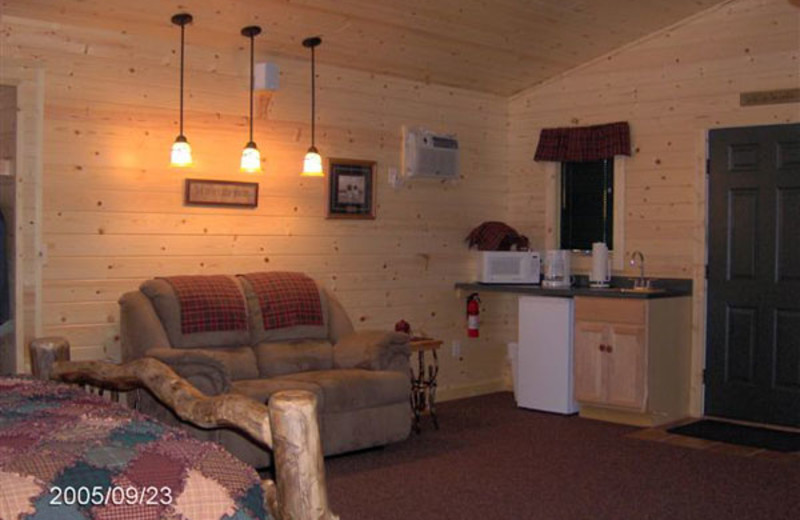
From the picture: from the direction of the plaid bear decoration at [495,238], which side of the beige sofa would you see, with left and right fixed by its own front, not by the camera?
left

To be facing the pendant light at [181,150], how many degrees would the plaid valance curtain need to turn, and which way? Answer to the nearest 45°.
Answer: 0° — it already faces it

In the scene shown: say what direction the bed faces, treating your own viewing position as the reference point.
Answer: facing away from the viewer and to the right of the viewer

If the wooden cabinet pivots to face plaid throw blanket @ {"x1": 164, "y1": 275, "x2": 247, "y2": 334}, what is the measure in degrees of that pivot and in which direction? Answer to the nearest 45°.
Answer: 0° — it already faces it

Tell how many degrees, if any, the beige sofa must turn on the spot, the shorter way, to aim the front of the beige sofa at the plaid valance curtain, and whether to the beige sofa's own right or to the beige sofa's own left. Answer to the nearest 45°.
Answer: approximately 90° to the beige sofa's own left
